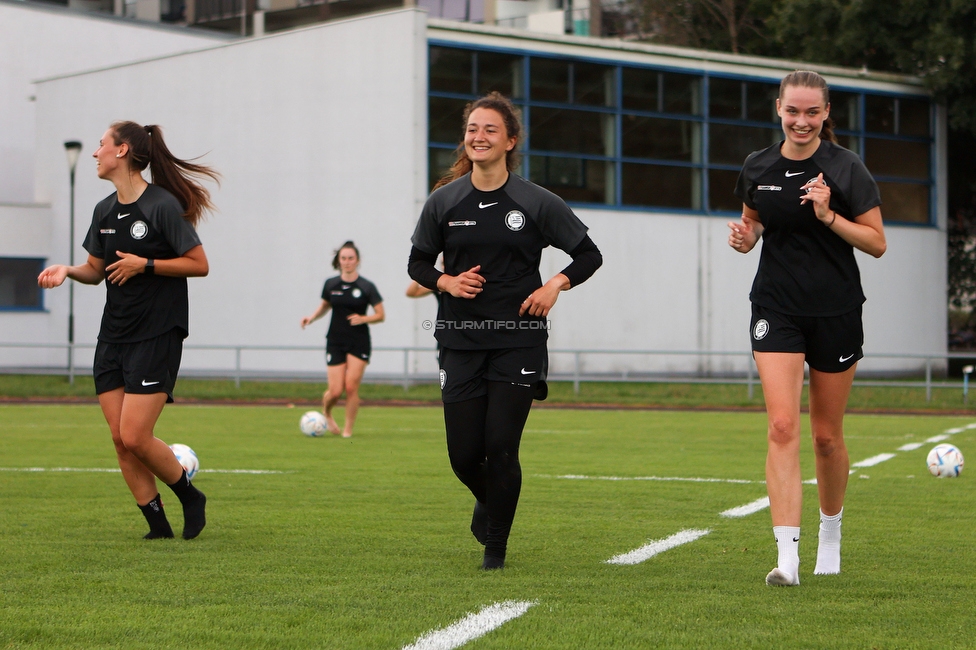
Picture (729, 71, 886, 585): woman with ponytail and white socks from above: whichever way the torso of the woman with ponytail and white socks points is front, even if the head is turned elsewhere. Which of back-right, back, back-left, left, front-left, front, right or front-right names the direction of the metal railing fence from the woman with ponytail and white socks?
back

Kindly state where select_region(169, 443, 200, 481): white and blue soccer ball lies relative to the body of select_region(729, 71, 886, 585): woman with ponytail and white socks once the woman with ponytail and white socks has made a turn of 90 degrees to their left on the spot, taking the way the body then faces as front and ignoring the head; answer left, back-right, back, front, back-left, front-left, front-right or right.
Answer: back-left

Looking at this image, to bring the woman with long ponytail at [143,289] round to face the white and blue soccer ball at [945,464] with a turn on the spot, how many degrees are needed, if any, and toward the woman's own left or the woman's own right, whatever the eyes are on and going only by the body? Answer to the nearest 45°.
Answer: approximately 135° to the woman's own left

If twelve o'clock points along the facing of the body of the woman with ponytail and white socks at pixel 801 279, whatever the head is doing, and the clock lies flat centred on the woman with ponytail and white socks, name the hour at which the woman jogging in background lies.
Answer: The woman jogging in background is roughly at 5 o'clock from the woman with ponytail and white socks.

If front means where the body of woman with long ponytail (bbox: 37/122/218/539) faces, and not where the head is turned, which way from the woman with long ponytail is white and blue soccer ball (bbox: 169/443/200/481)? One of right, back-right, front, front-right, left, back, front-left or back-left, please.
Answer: back-right

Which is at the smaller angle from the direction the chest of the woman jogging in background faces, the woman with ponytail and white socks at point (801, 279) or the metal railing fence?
the woman with ponytail and white socks

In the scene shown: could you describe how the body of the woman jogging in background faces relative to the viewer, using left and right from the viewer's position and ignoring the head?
facing the viewer

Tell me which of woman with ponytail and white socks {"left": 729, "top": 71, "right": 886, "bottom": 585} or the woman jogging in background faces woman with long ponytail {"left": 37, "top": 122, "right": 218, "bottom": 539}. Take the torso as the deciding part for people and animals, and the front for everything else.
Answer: the woman jogging in background

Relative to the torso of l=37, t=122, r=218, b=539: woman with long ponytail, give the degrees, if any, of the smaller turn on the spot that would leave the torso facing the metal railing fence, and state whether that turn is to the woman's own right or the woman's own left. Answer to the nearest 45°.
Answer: approximately 180°

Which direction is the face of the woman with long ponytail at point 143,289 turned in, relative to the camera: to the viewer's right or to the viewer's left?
to the viewer's left

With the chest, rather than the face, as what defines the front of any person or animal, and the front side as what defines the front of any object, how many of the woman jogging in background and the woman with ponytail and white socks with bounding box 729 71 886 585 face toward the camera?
2

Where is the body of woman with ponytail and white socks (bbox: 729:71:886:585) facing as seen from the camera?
toward the camera

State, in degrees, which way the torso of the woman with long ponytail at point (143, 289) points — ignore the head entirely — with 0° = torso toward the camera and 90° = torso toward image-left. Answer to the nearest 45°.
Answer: approximately 45°

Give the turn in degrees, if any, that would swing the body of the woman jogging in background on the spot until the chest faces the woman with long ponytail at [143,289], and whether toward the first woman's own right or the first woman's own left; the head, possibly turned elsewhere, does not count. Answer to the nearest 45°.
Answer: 0° — they already face them

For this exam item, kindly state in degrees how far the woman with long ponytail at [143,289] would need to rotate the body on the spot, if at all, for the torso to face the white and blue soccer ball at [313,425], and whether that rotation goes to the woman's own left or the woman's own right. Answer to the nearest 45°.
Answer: approximately 135° to the woman's own right

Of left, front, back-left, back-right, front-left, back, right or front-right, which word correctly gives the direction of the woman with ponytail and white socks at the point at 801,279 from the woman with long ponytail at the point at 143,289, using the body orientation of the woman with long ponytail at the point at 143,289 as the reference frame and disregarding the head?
left
